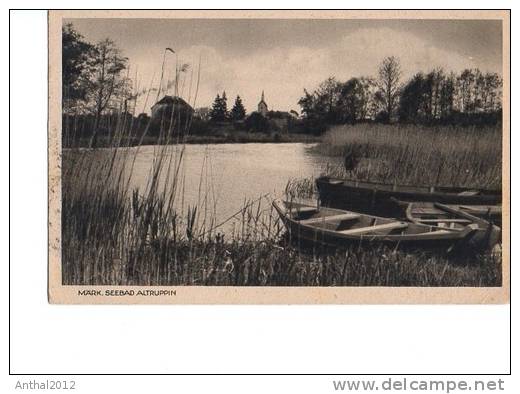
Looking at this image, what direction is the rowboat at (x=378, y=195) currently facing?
to the viewer's left

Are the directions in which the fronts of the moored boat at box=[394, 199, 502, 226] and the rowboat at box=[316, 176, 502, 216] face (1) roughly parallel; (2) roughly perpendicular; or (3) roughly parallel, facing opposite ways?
roughly parallel

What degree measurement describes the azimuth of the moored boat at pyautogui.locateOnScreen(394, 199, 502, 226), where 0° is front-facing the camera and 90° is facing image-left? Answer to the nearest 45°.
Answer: approximately 90°

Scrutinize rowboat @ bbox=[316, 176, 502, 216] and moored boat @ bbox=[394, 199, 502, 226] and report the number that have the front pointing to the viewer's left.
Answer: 2
